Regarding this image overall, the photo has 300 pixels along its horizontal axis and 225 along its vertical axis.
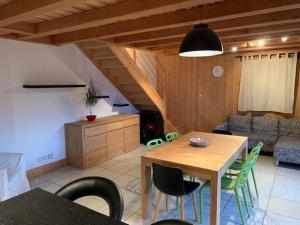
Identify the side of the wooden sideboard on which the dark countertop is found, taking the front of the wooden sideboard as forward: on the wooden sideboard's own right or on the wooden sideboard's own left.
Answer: on the wooden sideboard's own right

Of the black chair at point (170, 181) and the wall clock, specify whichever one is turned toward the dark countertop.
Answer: the wall clock

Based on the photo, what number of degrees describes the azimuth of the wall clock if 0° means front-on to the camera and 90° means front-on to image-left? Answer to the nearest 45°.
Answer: approximately 0°

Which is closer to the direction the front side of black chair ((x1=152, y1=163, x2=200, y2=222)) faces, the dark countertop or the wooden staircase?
the wooden staircase

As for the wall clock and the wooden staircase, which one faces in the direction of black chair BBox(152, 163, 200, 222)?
the wall clock

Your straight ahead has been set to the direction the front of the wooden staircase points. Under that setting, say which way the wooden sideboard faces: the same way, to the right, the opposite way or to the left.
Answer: to the right

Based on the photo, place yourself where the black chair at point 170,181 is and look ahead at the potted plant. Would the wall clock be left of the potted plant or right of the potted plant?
right

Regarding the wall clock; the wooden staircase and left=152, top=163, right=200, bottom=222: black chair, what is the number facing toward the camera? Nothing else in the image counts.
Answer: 1

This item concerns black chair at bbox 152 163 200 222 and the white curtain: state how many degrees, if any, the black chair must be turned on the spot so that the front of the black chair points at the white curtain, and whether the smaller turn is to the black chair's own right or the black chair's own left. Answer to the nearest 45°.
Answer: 0° — it already faces it

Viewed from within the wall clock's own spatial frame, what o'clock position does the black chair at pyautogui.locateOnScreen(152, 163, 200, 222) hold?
The black chair is roughly at 12 o'clock from the wall clock.

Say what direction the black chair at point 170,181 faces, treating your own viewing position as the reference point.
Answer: facing away from the viewer and to the right of the viewer

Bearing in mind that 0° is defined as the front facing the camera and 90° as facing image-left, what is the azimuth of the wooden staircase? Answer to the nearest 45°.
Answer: approximately 225°

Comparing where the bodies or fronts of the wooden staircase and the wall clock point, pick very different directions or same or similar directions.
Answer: very different directions

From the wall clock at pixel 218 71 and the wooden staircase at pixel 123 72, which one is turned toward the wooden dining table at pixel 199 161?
the wall clock

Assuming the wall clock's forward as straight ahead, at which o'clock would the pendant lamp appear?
The pendant lamp is roughly at 12 o'clock from the wall clock.
